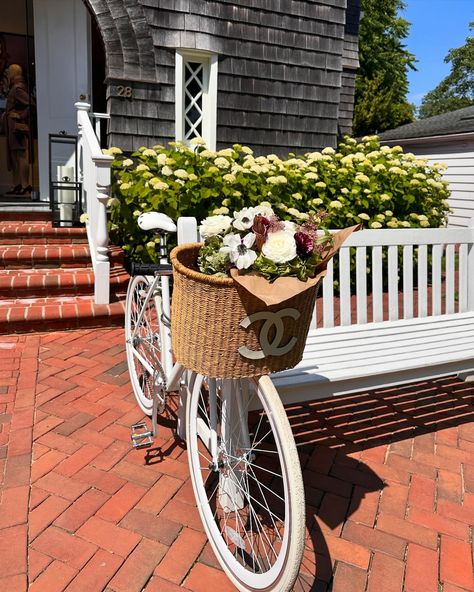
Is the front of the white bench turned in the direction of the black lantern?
no

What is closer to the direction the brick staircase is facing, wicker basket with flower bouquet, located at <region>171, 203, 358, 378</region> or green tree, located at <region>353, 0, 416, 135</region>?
the wicker basket with flower bouquet

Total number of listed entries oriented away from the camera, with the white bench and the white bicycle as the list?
0

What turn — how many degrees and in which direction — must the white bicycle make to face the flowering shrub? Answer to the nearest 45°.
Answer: approximately 135° to its left

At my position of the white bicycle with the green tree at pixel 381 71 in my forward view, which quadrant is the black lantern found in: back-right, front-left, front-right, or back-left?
front-left

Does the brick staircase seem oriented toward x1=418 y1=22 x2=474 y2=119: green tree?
no

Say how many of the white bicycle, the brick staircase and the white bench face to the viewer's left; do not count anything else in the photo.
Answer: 0

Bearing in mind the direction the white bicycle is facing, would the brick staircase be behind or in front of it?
behind

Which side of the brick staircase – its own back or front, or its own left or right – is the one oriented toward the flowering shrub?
left

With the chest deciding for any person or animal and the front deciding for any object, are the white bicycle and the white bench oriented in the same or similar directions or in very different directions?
same or similar directions

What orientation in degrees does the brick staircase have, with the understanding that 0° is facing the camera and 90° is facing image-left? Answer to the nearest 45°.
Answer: approximately 0°

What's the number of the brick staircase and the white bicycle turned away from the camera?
0

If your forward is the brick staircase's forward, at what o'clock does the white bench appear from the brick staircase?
The white bench is roughly at 11 o'clock from the brick staircase.

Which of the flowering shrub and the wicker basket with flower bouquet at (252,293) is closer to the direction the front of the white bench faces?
the wicker basket with flower bouquet

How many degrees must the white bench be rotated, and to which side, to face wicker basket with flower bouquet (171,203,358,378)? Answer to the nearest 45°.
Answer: approximately 45° to its right

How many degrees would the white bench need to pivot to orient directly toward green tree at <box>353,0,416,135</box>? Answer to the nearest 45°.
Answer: approximately 135° to its left
